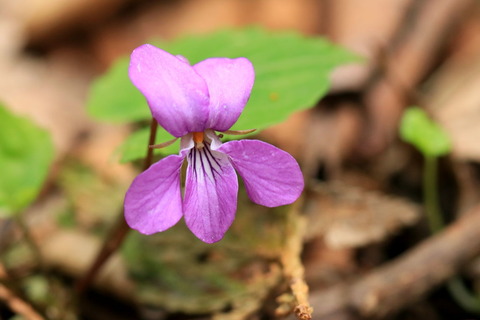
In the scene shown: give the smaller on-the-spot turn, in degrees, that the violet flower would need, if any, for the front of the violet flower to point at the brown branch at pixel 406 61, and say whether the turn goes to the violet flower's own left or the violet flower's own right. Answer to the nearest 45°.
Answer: approximately 135° to the violet flower's own left

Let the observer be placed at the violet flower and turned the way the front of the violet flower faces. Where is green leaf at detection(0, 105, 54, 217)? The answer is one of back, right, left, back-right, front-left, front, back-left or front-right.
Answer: back-right

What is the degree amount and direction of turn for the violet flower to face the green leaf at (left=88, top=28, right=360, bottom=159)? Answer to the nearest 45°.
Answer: approximately 180°

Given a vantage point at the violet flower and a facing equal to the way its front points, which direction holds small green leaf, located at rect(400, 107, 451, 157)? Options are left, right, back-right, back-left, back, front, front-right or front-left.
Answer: back-left

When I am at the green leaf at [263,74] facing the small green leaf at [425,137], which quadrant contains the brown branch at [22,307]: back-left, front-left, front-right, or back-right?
back-right

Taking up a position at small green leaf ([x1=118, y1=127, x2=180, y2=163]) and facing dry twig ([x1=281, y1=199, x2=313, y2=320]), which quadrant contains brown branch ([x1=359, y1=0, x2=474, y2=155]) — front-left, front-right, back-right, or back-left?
front-left

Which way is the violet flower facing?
toward the camera

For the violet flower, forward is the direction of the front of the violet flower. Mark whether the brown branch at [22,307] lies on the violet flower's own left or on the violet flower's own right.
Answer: on the violet flower's own right
